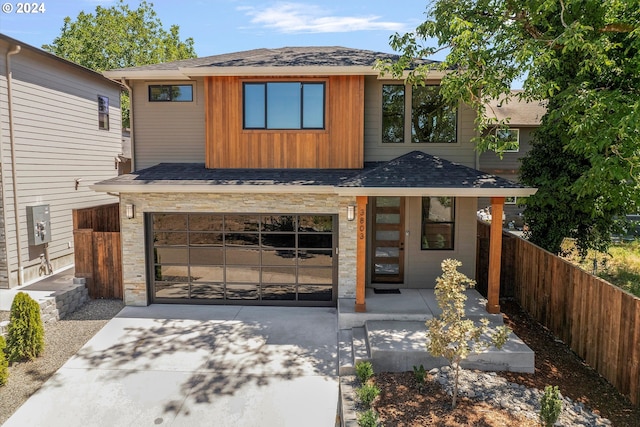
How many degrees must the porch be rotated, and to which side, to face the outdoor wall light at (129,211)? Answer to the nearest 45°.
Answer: approximately 90° to its right

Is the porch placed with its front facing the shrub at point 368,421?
yes

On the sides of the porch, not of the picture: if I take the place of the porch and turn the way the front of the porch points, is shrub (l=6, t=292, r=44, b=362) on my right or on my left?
on my right

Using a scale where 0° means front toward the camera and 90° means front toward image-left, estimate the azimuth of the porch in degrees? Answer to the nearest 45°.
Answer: approximately 0°

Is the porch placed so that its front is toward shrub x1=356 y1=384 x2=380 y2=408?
yes

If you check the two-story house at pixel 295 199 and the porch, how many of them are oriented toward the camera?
2

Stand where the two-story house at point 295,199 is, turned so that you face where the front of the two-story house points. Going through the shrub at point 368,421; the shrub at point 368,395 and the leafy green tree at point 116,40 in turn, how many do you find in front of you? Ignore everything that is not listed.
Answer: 2

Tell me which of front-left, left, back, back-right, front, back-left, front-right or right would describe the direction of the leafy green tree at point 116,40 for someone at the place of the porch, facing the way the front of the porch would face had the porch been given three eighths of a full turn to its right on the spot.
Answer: front

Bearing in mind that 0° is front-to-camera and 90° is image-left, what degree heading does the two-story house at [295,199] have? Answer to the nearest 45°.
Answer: approximately 0°
